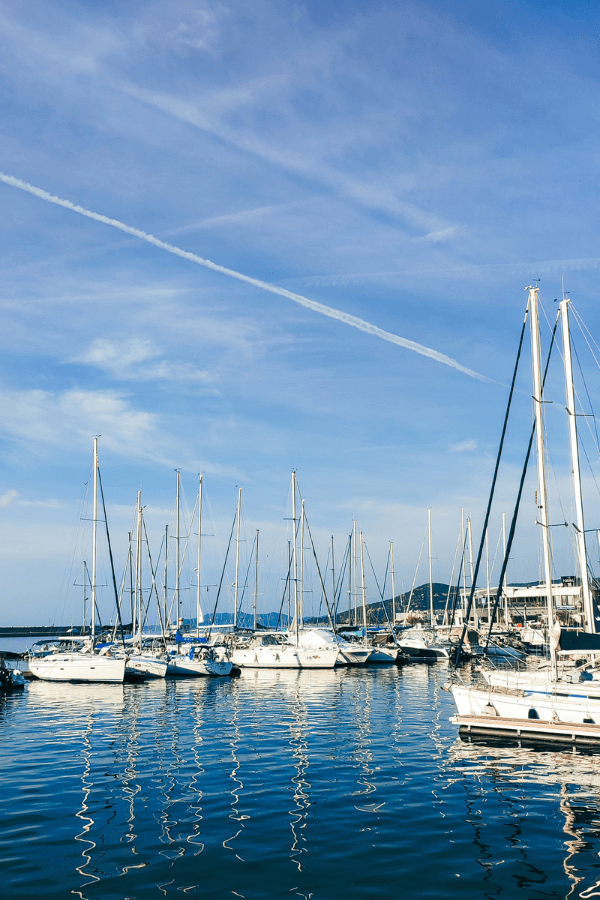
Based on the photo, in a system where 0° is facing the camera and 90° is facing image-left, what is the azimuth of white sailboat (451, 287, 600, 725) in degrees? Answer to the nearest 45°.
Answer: approximately 90°
